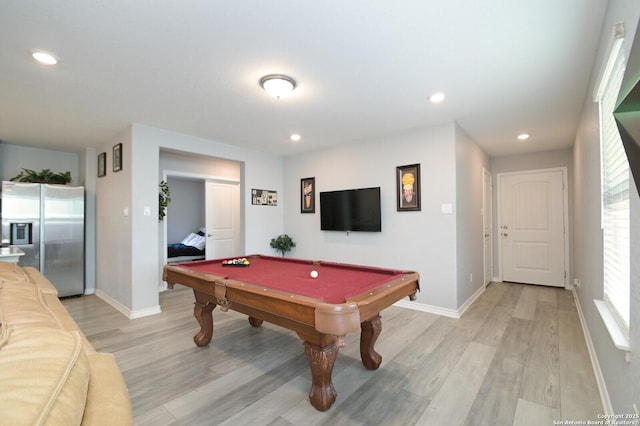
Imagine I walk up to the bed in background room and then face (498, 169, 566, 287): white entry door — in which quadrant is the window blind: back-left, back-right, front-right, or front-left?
front-right

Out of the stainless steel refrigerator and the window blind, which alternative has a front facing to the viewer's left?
the window blind

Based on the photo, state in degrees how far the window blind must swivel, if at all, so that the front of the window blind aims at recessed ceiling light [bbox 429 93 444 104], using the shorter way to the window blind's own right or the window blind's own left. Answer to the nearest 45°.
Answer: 0° — it already faces it

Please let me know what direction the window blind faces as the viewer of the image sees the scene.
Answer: facing to the left of the viewer

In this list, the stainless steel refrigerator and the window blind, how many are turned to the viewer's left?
1

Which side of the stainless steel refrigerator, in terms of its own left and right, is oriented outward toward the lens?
front

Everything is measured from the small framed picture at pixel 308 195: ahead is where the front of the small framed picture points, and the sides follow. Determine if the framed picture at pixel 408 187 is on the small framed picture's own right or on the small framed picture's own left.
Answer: on the small framed picture's own left

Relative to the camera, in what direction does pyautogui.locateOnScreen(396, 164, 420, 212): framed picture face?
facing the viewer and to the left of the viewer

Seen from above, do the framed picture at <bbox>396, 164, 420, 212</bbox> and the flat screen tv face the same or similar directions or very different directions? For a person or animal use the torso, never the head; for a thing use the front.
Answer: same or similar directions

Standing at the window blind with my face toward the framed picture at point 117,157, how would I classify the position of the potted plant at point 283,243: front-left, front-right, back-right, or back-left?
front-right

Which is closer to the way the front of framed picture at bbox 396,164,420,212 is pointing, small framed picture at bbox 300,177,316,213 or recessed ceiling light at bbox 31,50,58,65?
the recessed ceiling light

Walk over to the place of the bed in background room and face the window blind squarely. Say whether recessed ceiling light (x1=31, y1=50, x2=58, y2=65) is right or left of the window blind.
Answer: right

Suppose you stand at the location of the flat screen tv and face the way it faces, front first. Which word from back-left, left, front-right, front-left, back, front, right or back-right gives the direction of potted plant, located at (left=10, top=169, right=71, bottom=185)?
front-right
